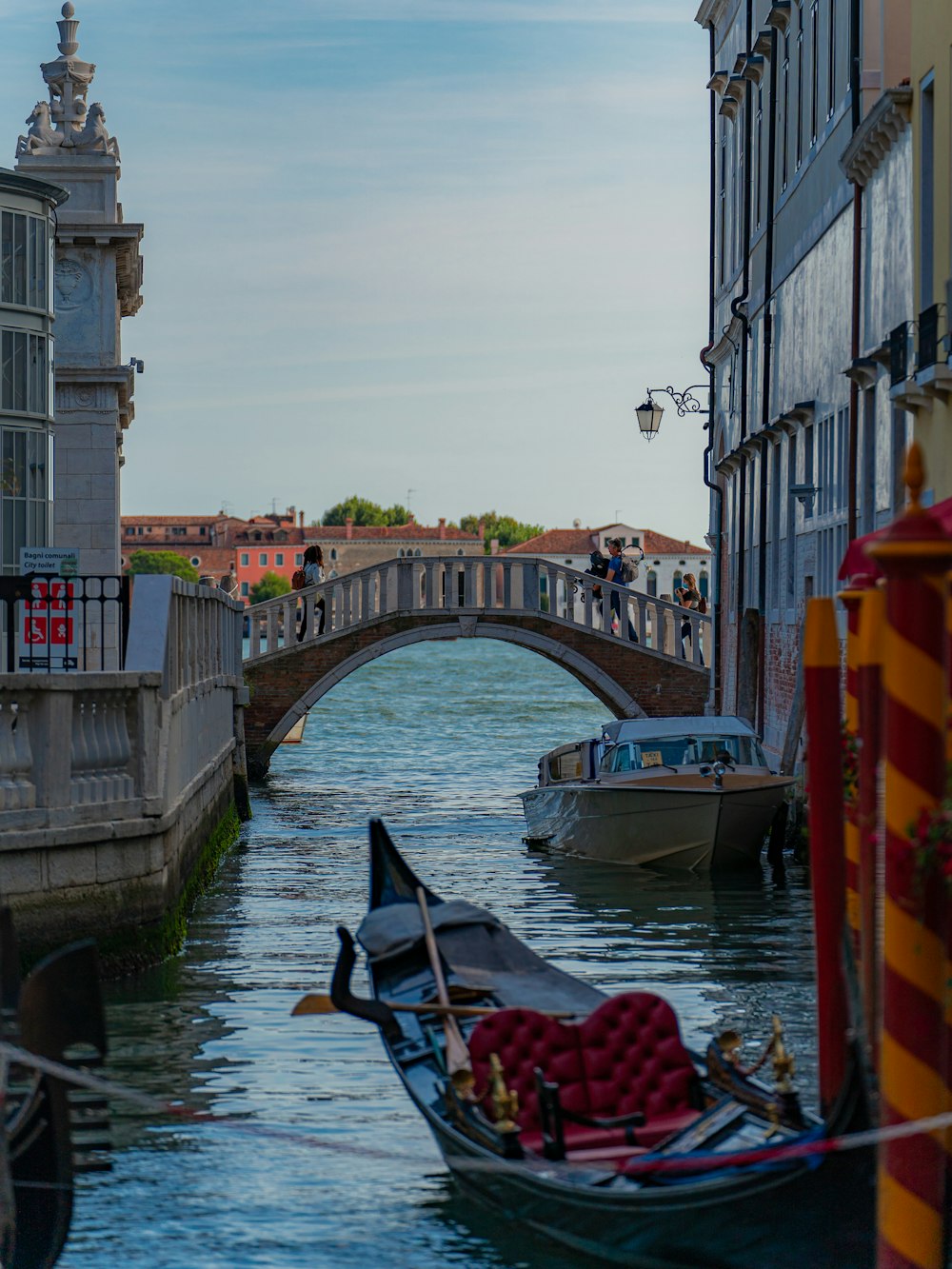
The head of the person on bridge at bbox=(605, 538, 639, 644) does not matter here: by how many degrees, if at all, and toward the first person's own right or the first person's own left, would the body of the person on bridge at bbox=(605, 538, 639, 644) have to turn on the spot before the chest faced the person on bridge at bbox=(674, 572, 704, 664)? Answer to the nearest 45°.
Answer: approximately 135° to the first person's own right

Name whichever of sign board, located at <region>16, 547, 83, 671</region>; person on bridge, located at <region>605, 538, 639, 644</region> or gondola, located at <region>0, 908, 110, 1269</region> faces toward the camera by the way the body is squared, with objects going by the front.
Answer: the sign board

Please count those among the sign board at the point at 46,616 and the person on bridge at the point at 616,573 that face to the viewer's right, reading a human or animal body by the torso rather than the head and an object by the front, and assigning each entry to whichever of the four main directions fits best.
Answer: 0

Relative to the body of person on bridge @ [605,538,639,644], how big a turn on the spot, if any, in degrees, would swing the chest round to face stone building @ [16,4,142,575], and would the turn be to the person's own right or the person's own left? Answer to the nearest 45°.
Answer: approximately 45° to the person's own left

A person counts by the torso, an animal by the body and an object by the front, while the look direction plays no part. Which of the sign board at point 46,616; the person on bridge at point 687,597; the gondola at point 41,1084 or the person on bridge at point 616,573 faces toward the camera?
the sign board

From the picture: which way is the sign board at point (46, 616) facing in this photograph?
toward the camera

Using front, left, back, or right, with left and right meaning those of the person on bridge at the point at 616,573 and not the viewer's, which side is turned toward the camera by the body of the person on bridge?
left

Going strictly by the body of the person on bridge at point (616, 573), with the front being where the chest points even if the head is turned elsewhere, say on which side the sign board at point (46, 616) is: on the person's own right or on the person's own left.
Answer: on the person's own left
